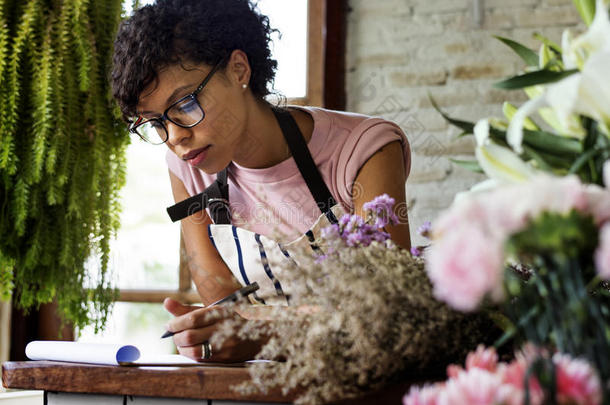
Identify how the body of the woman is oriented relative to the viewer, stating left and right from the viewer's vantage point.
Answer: facing the viewer and to the left of the viewer

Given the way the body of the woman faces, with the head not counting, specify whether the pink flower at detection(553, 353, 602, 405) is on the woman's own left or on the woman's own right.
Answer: on the woman's own left

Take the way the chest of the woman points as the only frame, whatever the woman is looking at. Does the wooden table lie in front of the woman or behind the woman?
in front

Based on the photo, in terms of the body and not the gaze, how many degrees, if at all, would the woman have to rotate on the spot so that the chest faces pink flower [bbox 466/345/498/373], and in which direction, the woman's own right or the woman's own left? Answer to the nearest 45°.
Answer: approximately 45° to the woman's own left

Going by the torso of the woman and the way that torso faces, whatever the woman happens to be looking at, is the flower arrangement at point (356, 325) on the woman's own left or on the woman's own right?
on the woman's own left

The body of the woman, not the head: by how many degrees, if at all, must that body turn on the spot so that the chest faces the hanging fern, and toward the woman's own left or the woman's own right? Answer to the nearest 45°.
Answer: approximately 90° to the woman's own right

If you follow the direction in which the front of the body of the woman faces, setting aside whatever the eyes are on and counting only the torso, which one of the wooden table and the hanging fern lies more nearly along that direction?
the wooden table

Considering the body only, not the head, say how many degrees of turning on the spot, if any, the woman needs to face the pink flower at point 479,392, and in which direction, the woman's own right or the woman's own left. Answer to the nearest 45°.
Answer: approximately 45° to the woman's own left

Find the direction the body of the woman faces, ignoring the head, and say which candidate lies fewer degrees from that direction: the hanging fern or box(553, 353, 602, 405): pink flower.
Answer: the pink flower
